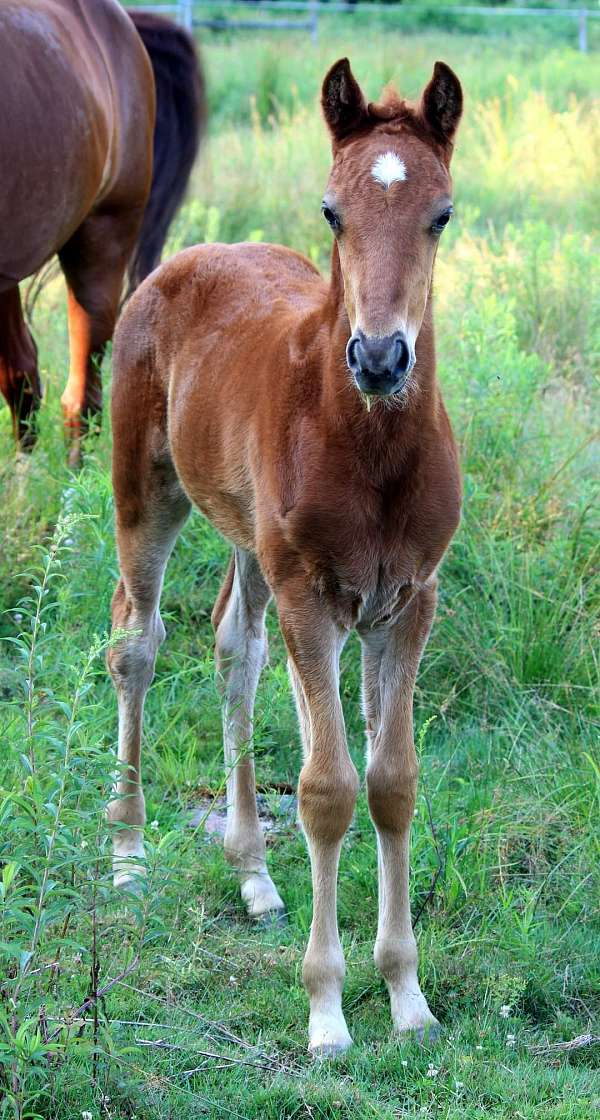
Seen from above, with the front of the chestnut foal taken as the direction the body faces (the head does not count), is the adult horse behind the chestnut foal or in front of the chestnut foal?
behind

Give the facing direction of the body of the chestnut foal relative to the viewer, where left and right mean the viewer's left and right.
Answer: facing the viewer and to the right of the viewer
